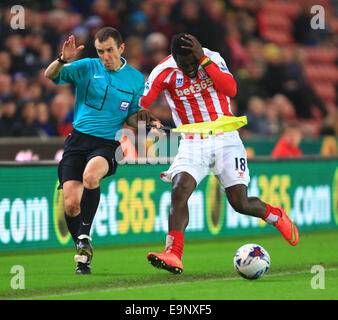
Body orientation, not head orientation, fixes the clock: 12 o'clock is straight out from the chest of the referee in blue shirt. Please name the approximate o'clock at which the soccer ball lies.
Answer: The soccer ball is roughly at 10 o'clock from the referee in blue shirt.

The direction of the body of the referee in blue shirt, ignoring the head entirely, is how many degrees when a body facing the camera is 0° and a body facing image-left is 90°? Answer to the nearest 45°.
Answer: approximately 0°

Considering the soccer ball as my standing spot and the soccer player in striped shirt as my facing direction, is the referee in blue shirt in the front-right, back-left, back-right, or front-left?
front-left

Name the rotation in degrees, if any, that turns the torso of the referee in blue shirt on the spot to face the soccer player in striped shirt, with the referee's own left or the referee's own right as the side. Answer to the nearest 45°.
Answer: approximately 90° to the referee's own left
